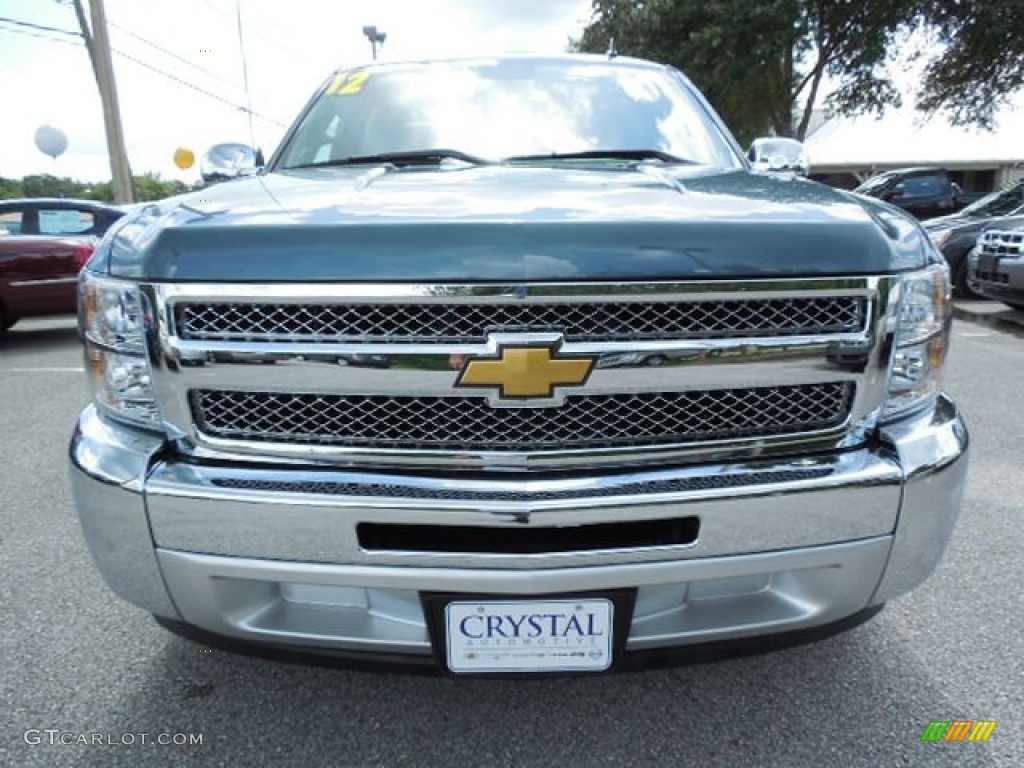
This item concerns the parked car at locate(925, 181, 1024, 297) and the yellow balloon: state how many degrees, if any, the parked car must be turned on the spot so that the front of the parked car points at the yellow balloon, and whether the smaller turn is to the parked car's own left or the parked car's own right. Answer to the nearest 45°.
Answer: approximately 45° to the parked car's own right

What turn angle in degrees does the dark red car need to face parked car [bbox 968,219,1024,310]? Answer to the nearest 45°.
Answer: approximately 135° to its left

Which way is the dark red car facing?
to the viewer's left

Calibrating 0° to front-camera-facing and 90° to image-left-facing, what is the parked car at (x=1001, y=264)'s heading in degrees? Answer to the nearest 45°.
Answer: approximately 45°

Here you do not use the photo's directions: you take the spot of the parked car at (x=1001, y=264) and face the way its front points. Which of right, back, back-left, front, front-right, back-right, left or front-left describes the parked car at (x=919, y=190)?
back-right

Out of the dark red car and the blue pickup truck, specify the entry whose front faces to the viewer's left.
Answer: the dark red car

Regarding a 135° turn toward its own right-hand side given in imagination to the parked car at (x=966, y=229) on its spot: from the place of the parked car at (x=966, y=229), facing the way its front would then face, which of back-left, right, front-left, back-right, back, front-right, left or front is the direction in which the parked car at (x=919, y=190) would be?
front
